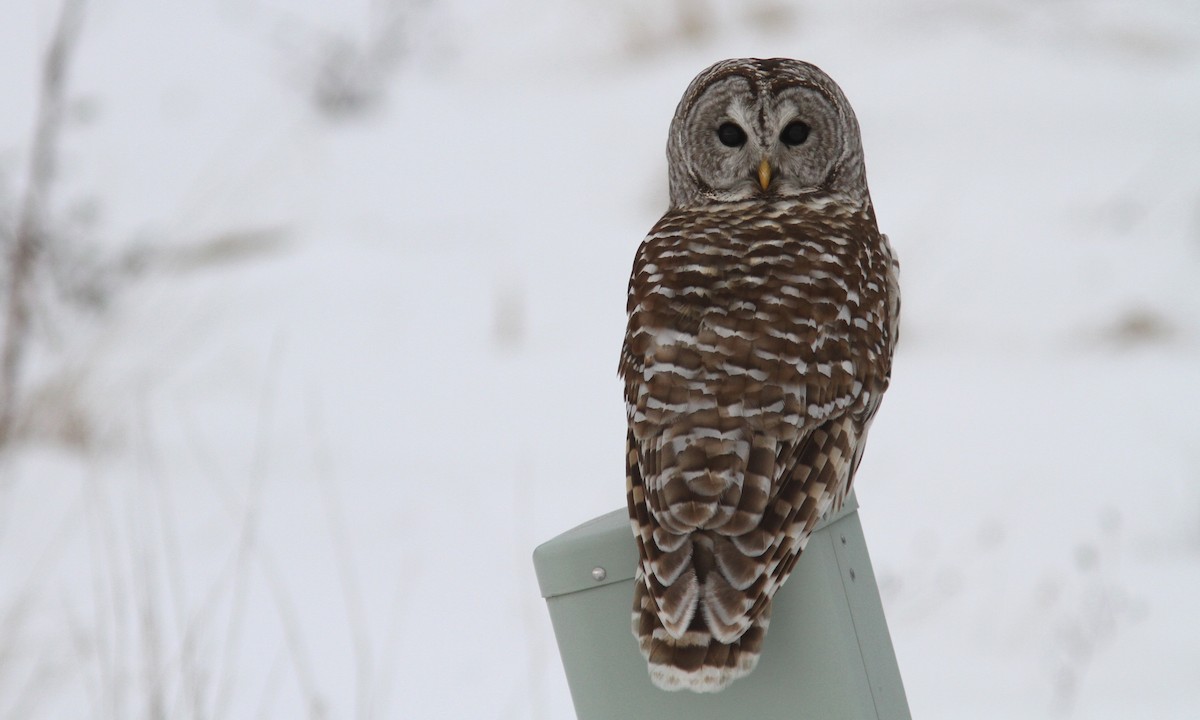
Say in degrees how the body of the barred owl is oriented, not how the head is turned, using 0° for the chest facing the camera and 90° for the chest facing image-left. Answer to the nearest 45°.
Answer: approximately 180°

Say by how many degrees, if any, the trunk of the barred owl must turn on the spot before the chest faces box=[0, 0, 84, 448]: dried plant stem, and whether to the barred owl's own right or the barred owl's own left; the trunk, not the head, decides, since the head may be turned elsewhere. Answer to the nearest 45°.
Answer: approximately 45° to the barred owl's own left
